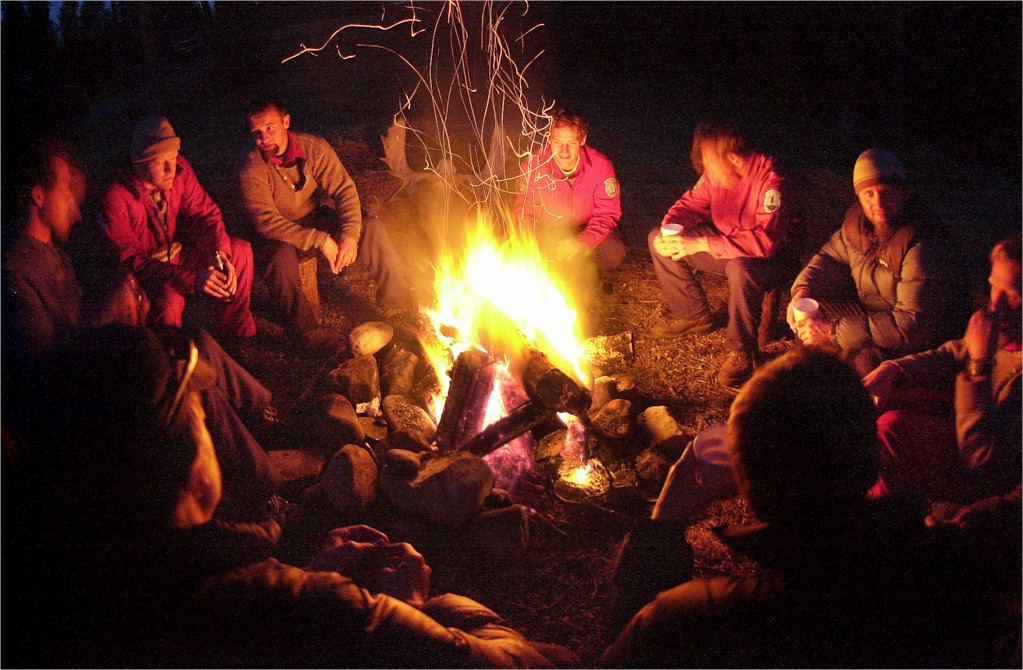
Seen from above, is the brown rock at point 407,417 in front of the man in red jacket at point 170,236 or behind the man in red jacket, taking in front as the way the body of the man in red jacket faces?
in front

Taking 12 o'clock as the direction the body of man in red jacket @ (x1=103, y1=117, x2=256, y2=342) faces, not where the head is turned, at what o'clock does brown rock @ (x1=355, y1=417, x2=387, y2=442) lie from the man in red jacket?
The brown rock is roughly at 12 o'clock from the man in red jacket.

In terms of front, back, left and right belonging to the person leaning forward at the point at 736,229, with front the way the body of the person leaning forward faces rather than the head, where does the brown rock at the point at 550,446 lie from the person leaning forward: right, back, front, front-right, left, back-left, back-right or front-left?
front

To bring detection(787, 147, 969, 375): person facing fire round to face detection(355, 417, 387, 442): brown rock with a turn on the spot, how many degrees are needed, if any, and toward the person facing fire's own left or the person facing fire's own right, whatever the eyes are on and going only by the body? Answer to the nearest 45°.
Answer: approximately 45° to the person facing fire's own right

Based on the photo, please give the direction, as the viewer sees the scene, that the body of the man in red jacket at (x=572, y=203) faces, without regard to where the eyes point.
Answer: toward the camera

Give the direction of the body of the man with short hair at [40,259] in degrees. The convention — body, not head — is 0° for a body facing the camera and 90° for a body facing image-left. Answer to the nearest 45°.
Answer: approximately 270°

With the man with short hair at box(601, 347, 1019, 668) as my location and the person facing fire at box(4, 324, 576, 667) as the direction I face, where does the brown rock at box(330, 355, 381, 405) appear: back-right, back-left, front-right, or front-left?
front-right

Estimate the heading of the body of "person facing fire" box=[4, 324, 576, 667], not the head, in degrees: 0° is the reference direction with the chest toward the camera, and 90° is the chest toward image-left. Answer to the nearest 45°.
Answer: approximately 225°

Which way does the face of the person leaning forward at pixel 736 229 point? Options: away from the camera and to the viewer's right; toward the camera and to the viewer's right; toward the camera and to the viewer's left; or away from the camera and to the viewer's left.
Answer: toward the camera and to the viewer's left

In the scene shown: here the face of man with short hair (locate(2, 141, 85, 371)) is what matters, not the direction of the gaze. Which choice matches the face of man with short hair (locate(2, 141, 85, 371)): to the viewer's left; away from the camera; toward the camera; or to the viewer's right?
to the viewer's right

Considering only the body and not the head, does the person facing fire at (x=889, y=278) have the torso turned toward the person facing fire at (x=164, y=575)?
yes

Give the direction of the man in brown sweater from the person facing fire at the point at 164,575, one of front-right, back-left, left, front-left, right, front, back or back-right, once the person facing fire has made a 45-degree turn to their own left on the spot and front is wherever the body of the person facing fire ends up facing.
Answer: front
